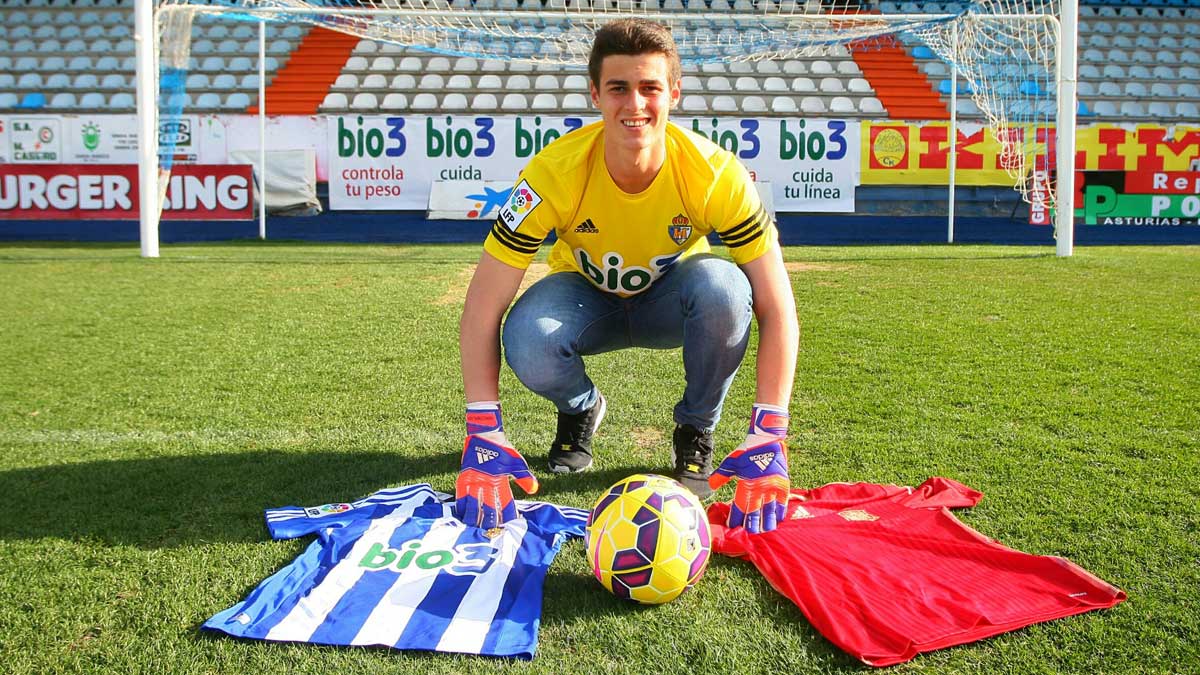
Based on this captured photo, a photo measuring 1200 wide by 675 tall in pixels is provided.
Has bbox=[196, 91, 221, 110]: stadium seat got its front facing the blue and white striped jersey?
yes

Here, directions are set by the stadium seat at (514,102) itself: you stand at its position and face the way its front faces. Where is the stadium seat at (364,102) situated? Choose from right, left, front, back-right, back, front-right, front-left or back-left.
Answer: right

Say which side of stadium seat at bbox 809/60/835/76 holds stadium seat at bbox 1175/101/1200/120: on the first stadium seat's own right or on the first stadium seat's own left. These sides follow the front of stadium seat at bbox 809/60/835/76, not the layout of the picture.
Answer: on the first stadium seat's own left

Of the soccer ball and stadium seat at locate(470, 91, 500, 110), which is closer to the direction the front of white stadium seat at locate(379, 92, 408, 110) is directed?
the soccer ball

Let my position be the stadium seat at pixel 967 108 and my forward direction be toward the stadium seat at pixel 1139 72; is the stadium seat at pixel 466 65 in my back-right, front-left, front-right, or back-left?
back-left

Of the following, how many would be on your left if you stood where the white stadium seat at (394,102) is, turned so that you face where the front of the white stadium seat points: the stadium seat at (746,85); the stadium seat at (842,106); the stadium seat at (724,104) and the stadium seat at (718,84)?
4

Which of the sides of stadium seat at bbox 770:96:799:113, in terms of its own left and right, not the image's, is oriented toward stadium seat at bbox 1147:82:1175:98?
left

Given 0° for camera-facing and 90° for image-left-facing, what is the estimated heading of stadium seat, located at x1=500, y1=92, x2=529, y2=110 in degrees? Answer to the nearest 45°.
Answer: approximately 0°
